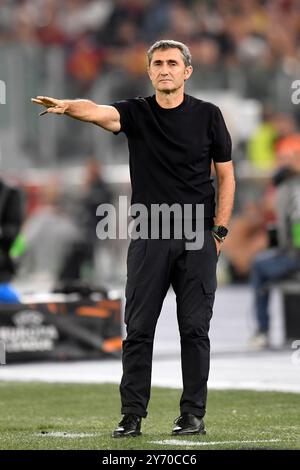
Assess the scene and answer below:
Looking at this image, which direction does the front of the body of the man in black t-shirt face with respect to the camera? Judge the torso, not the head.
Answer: toward the camera
